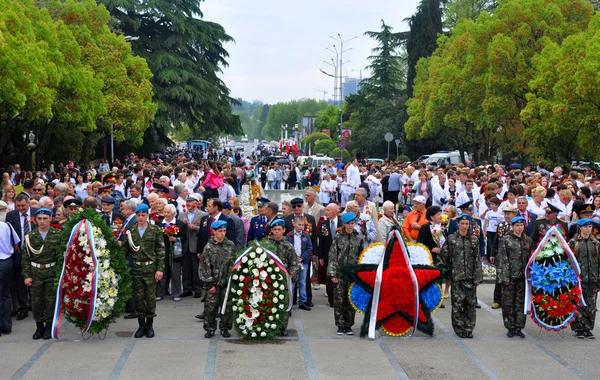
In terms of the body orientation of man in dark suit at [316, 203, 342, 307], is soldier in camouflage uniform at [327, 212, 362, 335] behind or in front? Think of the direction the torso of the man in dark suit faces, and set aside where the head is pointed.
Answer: in front

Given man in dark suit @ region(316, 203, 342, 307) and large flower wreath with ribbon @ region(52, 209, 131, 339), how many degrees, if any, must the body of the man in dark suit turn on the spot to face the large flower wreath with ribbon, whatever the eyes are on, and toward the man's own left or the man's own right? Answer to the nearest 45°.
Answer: approximately 45° to the man's own right

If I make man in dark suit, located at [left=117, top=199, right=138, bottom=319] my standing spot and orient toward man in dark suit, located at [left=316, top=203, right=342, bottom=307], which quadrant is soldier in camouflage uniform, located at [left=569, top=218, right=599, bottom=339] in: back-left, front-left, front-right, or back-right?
front-right

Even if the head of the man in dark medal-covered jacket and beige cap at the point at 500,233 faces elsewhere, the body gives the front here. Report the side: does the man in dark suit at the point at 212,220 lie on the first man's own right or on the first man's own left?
on the first man's own right

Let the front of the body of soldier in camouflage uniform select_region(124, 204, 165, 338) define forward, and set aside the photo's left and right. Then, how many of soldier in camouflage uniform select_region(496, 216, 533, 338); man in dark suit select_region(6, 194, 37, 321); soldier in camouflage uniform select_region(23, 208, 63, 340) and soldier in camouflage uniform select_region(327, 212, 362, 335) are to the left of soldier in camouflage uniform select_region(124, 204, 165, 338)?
2

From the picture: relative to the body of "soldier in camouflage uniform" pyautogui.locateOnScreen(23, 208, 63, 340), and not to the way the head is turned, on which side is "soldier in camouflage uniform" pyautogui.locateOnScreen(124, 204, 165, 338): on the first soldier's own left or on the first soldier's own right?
on the first soldier's own left

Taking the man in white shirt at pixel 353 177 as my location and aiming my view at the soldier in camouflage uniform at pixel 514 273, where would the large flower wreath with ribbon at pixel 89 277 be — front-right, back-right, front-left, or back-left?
front-right

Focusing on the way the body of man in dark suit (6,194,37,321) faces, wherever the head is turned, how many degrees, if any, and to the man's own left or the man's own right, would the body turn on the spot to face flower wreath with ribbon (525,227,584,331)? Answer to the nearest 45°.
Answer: approximately 45° to the man's own left

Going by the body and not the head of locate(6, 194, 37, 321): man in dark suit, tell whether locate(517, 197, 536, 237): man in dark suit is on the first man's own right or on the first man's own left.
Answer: on the first man's own left

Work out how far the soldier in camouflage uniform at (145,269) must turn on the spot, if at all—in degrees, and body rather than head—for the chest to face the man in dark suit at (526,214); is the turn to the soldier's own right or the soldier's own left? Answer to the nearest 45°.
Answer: approximately 90° to the soldier's own left

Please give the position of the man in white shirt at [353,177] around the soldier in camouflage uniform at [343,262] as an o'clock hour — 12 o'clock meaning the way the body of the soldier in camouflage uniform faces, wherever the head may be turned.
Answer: The man in white shirt is roughly at 6 o'clock from the soldier in camouflage uniform.

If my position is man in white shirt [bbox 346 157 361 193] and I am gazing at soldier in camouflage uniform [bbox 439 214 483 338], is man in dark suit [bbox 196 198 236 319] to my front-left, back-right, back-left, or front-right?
front-right

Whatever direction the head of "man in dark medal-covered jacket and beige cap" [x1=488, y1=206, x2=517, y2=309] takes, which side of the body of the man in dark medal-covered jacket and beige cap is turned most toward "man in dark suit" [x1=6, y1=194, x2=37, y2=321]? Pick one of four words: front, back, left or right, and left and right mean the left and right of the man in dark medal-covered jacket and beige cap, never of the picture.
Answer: right

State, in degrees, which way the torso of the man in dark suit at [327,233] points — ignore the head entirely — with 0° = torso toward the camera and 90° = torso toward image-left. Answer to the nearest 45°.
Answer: approximately 0°

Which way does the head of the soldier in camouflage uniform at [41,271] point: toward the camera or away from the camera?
toward the camera

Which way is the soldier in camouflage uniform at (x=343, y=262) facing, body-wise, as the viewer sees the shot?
toward the camera

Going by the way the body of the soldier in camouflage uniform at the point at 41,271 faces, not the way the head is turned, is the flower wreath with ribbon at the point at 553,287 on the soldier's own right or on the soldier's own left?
on the soldier's own left
